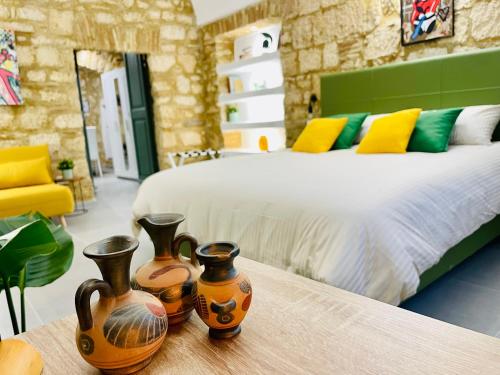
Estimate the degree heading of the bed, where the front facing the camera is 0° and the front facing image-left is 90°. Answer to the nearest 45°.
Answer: approximately 45°

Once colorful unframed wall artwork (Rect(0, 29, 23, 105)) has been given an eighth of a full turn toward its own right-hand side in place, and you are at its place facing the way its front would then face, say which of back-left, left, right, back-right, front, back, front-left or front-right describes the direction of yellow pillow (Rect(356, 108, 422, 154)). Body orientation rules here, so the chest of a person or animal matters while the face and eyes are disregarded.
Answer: front-left

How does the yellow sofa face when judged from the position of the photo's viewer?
facing the viewer and to the right of the viewer

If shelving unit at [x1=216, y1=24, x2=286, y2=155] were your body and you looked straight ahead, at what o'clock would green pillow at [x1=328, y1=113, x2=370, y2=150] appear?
The green pillow is roughly at 10 o'clock from the shelving unit.

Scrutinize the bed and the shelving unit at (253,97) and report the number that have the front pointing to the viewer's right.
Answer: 0

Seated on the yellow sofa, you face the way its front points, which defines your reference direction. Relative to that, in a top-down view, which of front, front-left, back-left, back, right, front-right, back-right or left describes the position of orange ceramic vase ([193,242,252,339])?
front-right

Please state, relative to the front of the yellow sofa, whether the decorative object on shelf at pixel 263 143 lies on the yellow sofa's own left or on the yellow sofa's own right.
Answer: on the yellow sofa's own left

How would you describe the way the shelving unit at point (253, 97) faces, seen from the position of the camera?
facing the viewer and to the left of the viewer

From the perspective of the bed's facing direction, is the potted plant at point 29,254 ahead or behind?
ahead

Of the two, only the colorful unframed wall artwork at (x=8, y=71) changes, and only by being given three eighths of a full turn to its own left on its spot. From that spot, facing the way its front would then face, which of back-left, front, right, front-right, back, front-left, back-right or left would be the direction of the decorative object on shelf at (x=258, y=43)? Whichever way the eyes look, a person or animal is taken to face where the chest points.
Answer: right

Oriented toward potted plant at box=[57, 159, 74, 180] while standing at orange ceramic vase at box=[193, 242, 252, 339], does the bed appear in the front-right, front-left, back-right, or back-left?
front-right

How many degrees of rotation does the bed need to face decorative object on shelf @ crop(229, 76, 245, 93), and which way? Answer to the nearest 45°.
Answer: approximately 135° to its right

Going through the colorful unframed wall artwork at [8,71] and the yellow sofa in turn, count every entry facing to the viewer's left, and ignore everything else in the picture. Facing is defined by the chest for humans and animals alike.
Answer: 0

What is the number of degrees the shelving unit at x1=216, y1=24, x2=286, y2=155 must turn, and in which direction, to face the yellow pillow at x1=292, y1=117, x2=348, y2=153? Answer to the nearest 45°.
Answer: approximately 45° to its left

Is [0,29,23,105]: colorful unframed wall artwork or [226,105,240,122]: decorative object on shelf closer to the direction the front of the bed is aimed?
the colorful unframed wall artwork

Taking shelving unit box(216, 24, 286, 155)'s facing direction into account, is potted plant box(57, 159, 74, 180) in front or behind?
in front

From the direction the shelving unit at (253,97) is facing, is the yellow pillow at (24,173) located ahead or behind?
ahead

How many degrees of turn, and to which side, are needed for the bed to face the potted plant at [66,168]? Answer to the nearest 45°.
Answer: approximately 90° to its right

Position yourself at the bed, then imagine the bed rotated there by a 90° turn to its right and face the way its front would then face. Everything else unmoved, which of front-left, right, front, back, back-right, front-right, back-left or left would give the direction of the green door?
front

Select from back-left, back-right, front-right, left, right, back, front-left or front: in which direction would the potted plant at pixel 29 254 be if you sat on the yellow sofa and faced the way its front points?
front-right
